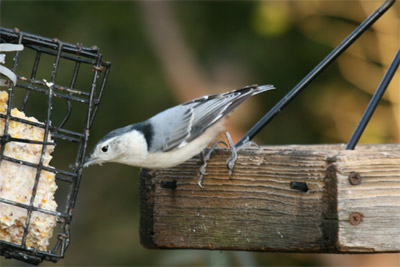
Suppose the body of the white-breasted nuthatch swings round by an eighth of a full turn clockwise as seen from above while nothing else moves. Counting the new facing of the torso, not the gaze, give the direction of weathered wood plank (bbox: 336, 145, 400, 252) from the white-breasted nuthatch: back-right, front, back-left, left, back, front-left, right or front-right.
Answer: back

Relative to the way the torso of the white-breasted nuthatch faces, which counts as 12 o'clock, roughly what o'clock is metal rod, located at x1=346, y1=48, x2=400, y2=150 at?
The metal rod is roughly at 7 o'clock from the white-breasted nuthatch.

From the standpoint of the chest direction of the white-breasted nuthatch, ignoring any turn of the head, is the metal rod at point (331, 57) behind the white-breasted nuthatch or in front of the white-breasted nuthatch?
behind

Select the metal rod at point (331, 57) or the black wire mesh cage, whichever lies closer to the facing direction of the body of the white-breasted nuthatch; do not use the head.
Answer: the black wire mesh cage

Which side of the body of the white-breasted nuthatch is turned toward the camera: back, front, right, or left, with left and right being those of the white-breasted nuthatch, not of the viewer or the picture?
left
